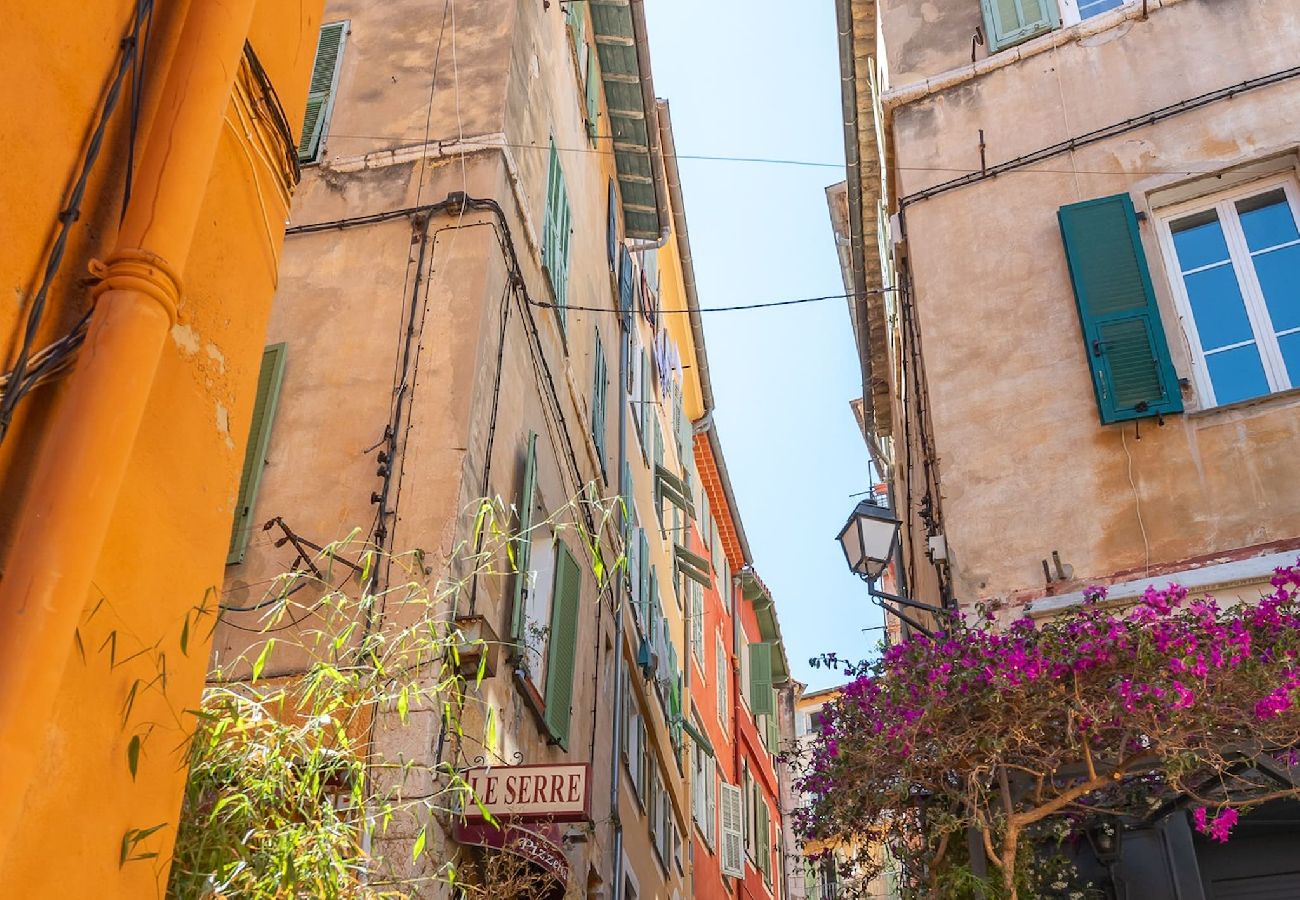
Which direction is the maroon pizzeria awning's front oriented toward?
toward the camera

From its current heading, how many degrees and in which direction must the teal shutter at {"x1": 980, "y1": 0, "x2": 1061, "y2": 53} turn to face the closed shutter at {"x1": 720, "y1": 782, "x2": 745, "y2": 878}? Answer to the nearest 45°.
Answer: approximately 135° to its right

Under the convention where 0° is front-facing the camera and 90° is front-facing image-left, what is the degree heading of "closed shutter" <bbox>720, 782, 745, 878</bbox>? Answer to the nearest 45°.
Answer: approximately 315°

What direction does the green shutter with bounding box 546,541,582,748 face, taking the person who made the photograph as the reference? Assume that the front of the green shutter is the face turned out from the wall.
facing the viewer and to the right of the viewer

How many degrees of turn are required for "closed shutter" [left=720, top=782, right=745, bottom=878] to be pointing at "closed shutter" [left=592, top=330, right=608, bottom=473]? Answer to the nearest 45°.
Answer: approximately 45° to its right

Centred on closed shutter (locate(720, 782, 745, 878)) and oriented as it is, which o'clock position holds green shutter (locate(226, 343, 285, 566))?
The green shutter is roughly at 2 o'clock from the closed shutter.

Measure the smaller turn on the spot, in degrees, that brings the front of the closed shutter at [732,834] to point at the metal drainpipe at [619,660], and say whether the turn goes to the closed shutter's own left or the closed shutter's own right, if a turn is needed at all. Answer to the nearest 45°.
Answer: approximately 45° to the closed shutter's own right

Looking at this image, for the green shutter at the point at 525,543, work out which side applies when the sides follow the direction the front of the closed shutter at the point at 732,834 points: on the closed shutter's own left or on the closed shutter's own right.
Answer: on the closed shutter's own right

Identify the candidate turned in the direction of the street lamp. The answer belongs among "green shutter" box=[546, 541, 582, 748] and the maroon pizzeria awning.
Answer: the green shutter
